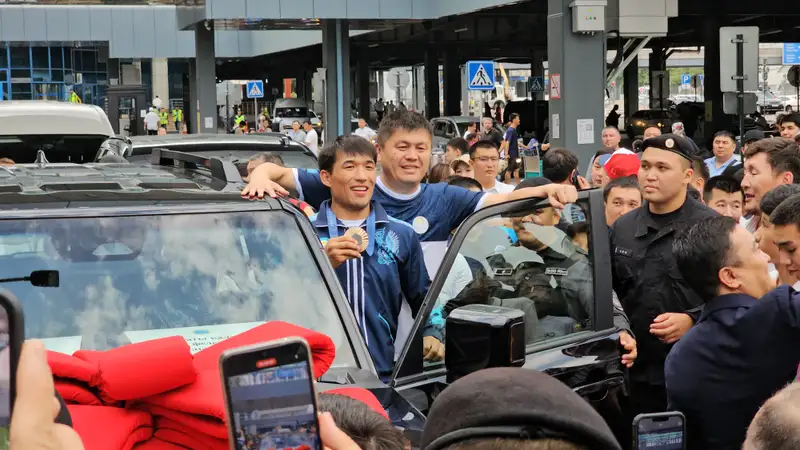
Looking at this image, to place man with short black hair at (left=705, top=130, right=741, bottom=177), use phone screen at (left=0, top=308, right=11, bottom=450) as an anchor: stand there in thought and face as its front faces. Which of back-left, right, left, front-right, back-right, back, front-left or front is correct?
back-left

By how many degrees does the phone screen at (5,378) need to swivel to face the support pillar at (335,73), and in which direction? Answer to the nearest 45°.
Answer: approximately 180°

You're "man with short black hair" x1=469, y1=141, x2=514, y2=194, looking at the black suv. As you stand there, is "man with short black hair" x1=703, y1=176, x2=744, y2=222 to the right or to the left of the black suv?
left

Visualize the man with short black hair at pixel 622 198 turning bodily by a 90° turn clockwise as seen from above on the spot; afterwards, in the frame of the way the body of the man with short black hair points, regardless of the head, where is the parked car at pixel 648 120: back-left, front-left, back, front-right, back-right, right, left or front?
right

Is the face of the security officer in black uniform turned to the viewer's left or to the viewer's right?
to the viewer's left
